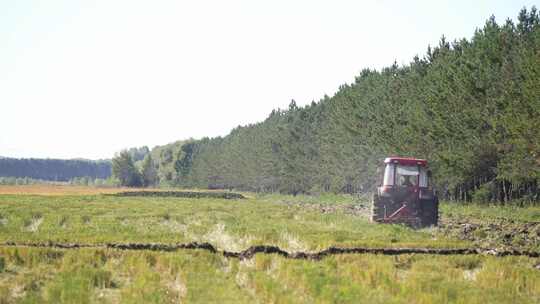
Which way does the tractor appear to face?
away from the camera
